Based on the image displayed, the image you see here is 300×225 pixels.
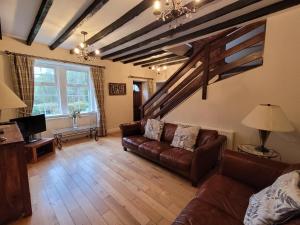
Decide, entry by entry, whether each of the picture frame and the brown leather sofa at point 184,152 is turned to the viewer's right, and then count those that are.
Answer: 0

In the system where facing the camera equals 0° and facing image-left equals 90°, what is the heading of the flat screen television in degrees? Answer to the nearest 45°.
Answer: approximately 315°

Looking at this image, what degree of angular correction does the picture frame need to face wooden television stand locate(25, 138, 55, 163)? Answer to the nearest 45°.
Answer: approximately 45° to its right

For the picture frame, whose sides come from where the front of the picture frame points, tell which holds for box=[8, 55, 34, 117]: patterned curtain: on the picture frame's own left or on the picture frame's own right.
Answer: on the picture frame's own right

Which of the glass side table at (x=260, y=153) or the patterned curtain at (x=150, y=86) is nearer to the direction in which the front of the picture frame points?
the glass side table

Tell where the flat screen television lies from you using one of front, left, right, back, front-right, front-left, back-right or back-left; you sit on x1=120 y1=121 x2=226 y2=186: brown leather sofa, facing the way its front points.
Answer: front-right

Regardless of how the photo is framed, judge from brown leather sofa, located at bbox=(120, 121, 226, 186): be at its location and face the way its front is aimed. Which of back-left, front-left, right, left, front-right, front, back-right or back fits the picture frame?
right

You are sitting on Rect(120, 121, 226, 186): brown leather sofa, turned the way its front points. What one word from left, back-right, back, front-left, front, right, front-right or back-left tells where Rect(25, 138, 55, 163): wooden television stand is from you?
front-right

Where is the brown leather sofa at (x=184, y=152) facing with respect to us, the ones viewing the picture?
facing the viewer and to the left of the viewer

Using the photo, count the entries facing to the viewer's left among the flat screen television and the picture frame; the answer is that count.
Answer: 0

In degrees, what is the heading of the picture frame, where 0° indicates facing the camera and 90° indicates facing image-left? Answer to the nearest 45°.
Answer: approximately 0°

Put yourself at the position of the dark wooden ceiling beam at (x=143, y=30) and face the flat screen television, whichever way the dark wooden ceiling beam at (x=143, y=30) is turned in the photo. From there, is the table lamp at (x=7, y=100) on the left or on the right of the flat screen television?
left

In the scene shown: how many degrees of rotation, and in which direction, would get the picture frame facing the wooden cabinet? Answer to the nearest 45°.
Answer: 0° — it already faces it

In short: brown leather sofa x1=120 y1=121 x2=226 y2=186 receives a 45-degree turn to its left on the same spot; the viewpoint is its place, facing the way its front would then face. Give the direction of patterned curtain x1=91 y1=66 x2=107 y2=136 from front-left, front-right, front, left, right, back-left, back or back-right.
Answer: back-right
